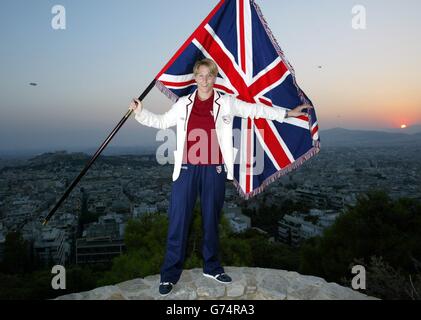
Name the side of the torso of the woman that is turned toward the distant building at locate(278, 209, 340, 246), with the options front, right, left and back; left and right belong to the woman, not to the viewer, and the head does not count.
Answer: back

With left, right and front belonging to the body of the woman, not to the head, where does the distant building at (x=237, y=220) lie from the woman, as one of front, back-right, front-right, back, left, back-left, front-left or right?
back

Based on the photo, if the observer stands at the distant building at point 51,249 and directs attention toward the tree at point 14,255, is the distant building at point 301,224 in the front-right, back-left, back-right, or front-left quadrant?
back-left

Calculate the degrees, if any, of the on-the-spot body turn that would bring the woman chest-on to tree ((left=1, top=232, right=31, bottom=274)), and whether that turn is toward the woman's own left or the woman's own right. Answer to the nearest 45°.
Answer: approximately 135° to the woman's own right

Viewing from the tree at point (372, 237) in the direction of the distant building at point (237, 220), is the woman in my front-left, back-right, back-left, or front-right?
back-left

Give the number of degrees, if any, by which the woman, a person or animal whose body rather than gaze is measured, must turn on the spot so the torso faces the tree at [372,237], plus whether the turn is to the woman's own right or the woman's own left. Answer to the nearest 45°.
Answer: approximately 135° to the woman's own left

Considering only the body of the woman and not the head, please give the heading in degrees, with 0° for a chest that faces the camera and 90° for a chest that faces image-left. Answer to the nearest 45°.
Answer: approximately 0°
